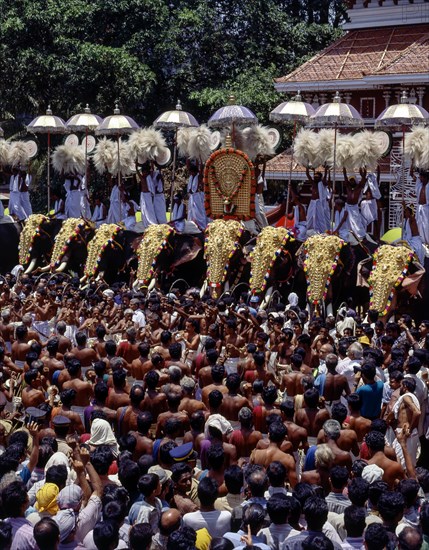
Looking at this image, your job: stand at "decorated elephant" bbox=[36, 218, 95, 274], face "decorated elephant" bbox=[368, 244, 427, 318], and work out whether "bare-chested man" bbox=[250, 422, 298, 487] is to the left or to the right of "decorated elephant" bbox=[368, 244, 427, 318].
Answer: right

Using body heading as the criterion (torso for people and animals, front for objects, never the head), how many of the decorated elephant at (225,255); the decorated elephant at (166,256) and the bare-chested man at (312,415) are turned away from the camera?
1

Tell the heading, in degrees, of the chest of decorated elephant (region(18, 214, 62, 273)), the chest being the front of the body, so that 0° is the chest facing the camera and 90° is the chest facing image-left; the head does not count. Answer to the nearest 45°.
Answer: approximately 45°

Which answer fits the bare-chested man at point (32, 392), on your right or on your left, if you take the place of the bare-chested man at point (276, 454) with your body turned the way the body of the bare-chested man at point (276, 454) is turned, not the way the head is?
on your left

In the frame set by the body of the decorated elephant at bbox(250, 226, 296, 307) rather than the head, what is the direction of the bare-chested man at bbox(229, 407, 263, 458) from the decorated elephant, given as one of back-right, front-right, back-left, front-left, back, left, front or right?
front-left

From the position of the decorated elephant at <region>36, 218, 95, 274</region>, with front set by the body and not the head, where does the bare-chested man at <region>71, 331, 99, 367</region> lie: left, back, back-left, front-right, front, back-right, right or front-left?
front-left

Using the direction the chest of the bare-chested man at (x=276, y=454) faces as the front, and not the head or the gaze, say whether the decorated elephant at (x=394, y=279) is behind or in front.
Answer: in front

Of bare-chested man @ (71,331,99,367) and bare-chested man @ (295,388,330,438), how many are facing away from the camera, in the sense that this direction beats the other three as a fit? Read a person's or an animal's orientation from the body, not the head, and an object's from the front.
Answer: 2

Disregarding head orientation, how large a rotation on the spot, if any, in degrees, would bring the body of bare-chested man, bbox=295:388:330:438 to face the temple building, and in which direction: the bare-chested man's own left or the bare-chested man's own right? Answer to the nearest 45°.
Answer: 0° — they already face it

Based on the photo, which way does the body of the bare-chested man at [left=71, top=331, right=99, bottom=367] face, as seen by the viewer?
away from the camera

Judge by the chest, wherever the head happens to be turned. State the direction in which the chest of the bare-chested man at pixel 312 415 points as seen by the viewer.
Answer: away from the camera

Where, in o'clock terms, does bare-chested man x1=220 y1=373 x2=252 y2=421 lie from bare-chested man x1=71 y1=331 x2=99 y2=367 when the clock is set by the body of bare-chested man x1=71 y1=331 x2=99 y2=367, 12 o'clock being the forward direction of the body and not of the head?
bare-chested man x1=220 y1=373 x2=252 y2=421 is roughly at 5 o'clock from bare-chested man x1=71 y1=331 x2=99 y2=367.

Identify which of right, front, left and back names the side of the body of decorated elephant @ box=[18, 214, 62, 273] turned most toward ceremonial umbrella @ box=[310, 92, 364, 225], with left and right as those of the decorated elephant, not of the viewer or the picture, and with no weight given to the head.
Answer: left

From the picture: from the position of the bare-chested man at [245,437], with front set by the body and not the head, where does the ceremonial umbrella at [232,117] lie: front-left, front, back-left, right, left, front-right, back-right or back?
front

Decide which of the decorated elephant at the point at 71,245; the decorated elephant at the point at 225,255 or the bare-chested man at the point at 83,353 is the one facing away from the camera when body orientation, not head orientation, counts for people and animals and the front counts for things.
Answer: the bare-chested man
